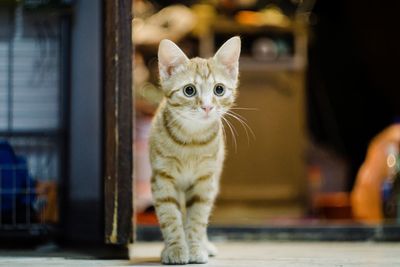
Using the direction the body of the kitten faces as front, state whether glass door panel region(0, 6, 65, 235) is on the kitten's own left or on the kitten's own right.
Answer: on the kitten's own right

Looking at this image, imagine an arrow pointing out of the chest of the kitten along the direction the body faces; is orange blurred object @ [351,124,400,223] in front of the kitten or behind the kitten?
behind

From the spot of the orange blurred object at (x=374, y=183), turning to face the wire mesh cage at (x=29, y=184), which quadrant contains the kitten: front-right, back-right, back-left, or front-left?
front-left

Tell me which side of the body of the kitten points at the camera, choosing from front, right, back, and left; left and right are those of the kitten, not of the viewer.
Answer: front

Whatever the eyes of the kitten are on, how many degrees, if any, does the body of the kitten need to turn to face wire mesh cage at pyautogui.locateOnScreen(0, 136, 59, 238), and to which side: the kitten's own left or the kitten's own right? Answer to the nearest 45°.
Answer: approximately 135° to the kitten's own right
